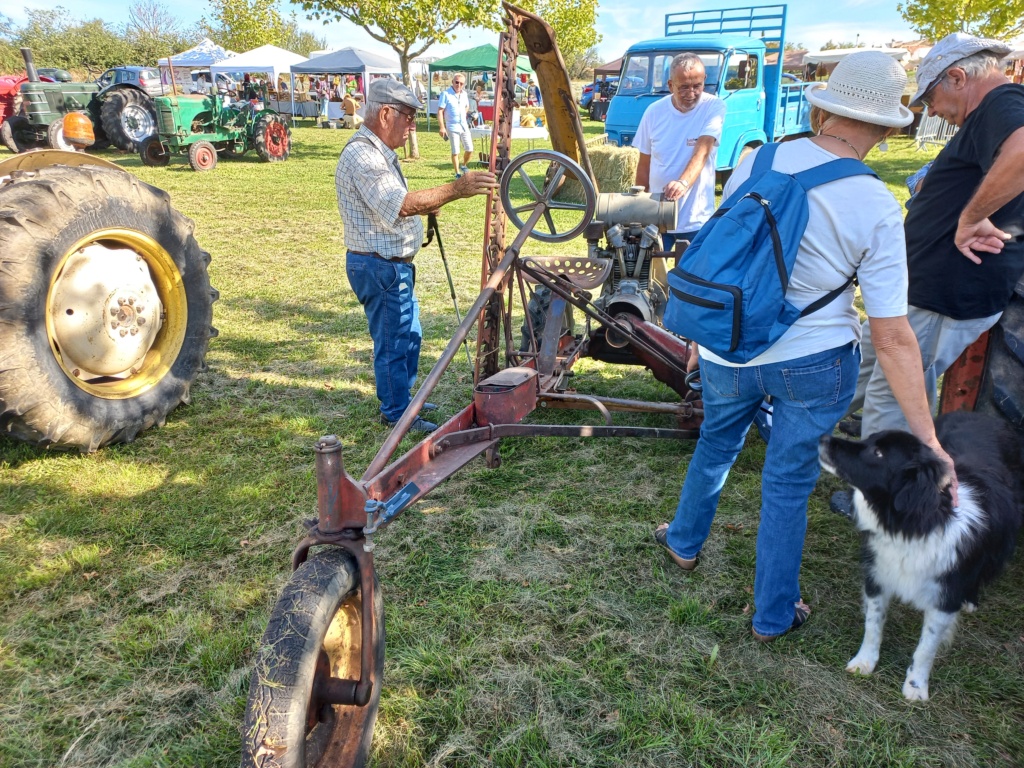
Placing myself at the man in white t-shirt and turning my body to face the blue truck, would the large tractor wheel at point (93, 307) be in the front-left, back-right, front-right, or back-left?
back-left

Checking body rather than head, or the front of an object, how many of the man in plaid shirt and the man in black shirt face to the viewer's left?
1

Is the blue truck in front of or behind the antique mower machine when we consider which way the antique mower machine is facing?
behind

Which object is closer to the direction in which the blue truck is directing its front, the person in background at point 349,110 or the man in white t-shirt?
the man in white t-shirt

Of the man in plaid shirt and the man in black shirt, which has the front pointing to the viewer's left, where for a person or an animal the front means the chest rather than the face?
the man in black shirt

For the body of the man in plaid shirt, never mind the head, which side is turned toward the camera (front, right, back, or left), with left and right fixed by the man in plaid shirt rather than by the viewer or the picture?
right

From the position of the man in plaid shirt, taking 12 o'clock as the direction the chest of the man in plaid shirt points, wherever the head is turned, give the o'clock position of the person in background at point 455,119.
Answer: The person in background is roughly at 9 o'clock from the man in plaid shirt.

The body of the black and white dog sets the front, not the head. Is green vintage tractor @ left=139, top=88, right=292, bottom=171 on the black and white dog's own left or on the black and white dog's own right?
on the black and white dog's own right

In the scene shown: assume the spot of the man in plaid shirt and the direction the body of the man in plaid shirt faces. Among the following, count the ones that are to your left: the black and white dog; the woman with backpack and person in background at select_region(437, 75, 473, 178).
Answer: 1

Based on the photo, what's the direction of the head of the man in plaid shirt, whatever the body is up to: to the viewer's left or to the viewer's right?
to the viewer's right

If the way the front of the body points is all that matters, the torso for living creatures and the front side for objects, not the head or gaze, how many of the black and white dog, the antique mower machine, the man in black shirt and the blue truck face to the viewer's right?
0

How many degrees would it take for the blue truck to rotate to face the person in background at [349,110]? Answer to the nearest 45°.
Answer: approximately 90° to its right

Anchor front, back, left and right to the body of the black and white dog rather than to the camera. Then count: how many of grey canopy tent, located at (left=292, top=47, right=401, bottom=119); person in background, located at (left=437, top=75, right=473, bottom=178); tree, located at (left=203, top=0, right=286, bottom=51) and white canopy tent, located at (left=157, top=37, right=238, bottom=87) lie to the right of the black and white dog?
4

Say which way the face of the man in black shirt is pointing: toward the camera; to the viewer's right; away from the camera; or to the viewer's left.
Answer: to the viewer's left

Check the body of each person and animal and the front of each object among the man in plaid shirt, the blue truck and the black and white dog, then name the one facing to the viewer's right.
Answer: the man in plaid shirt

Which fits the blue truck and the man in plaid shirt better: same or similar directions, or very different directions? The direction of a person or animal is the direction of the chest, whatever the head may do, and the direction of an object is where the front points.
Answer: very different directions
